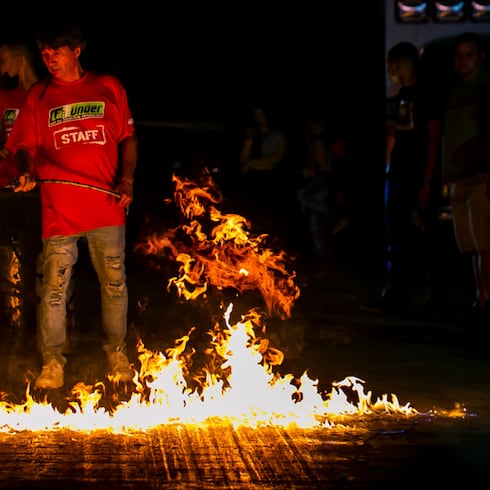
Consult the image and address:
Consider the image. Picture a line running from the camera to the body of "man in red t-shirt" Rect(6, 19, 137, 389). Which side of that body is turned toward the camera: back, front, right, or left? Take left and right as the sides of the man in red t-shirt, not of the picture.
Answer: front

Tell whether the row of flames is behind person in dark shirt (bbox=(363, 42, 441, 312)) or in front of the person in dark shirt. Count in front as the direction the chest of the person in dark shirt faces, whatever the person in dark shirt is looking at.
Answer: in front

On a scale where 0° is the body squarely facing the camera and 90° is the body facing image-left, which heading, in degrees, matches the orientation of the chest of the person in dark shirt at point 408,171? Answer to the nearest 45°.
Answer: approximately 45°

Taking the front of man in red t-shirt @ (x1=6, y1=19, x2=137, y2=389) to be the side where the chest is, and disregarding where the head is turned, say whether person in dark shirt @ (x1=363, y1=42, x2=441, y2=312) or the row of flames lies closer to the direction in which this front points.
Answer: the row of flames

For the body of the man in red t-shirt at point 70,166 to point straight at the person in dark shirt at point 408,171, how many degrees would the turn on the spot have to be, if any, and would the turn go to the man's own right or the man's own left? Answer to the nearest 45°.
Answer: approximately 135° to the man's own left

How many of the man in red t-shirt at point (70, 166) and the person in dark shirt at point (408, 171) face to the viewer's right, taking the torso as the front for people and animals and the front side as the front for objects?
0
